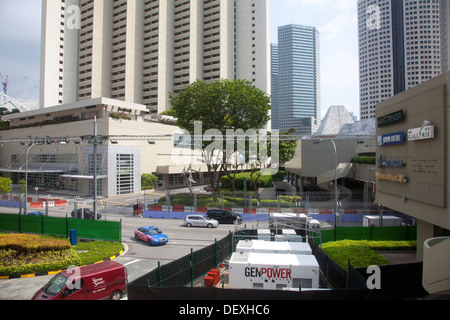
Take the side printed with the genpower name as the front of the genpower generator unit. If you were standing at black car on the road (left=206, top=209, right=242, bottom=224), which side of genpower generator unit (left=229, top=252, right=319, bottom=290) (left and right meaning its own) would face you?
back

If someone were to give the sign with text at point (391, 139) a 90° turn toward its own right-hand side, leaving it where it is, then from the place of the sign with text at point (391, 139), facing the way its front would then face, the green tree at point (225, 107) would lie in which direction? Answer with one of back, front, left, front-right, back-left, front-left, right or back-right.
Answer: front

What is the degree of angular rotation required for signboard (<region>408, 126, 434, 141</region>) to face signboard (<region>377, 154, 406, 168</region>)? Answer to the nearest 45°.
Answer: approximately 90° to its right

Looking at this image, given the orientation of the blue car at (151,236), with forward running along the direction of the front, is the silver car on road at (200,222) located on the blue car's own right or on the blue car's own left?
on the blue car's own left

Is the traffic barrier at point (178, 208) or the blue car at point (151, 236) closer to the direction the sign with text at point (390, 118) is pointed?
the blue car

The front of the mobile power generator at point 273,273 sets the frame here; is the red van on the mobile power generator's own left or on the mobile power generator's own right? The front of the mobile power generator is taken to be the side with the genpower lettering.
on the mobile power generator's own right

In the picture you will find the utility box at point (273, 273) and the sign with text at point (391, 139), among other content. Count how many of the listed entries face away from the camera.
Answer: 0

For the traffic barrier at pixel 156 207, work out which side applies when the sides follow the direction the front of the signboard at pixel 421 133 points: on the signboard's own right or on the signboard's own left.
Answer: on the signboard's own right

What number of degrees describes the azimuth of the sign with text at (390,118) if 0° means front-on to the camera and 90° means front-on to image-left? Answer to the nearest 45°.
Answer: approximately 45°

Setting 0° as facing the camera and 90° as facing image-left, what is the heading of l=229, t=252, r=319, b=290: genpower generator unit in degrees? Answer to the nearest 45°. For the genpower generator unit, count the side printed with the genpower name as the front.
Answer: approximately 0°

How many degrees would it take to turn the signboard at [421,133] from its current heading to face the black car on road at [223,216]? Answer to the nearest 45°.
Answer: approximately 90° to its right
